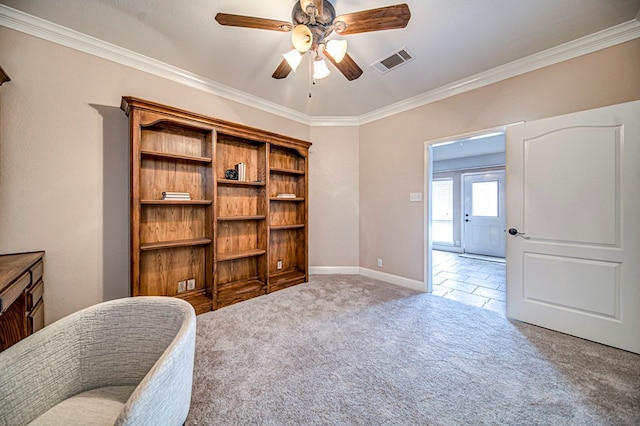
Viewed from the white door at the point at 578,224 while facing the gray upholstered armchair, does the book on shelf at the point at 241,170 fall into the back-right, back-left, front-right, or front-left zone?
front-right

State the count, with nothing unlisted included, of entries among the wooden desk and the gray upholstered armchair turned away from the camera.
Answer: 0

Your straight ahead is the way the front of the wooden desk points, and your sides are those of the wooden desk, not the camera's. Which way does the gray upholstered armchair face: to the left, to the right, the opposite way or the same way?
to the right

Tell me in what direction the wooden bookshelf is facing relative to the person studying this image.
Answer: facing the viewer and to the right of the viewer

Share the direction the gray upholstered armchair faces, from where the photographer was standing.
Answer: facing the viewer and to the left of the viewer

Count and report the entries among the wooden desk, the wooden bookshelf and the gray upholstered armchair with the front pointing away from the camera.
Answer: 0

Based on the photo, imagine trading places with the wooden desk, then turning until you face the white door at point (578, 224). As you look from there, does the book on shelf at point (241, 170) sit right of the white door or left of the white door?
left

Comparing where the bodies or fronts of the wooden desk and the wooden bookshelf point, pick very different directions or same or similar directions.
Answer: same or similar directions

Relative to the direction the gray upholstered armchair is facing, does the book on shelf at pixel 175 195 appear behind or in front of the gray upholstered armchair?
behind

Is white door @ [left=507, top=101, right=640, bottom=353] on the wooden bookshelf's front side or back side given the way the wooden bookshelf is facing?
on the front side

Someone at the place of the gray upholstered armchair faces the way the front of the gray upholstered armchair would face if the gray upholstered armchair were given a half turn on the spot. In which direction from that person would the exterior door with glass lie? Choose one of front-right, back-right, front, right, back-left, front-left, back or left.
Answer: front-right

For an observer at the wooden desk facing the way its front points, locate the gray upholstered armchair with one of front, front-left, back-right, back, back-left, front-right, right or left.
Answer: front-right

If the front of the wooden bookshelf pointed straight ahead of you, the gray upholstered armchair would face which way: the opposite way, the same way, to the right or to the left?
to the right

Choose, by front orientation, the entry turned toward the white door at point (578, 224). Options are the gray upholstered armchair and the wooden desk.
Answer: the wooden desk

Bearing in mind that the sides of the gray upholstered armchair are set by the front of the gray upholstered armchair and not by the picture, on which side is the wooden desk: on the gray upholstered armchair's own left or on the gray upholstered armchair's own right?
on the gray upholstered armchair's own right

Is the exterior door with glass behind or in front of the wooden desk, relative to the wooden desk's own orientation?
in front

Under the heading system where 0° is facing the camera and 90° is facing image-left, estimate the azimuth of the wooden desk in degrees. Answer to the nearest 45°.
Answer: approximately 315°
